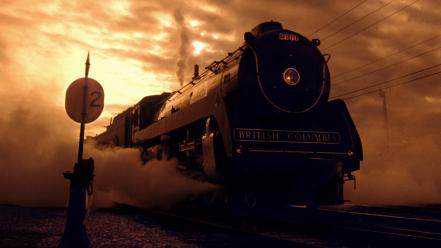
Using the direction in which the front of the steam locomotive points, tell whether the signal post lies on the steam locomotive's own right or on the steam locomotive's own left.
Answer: on the steam locomotive's own right

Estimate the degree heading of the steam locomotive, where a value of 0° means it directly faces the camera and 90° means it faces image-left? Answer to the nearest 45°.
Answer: approximately 315°

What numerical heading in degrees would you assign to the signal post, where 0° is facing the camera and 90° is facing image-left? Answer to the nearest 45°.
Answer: approximately 0°

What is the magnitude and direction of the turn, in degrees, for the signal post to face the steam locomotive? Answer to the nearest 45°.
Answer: approximately 135° to its left
